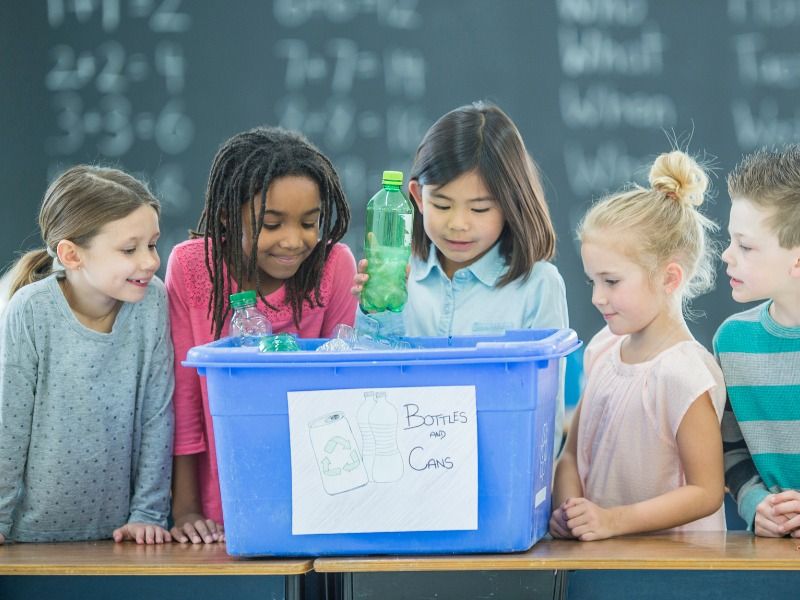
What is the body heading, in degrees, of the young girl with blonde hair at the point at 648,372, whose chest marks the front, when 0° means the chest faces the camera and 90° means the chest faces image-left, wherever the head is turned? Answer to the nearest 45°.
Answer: approximately 45°

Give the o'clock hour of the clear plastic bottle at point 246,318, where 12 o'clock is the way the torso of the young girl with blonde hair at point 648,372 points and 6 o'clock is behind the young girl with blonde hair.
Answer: The clear plastic bottle is roughly at 1 o'clock from the young girl with blonde hair.

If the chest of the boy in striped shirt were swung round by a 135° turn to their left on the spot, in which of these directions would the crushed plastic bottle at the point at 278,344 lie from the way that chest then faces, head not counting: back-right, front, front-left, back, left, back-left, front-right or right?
back-right

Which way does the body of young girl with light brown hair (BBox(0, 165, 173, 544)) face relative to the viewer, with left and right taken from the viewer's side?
facing the viewer and to the right of the viewer

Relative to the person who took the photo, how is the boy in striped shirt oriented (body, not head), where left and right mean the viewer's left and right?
facing the viewer and to the left of the viewer

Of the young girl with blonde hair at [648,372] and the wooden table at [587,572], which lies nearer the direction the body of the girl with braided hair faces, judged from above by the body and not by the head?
the wooden table

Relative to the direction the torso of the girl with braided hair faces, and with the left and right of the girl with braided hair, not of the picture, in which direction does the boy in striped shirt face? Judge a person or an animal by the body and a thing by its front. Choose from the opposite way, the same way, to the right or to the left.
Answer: to the right

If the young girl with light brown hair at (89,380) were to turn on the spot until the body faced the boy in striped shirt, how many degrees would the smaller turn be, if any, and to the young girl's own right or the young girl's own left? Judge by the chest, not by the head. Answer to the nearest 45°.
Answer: approximately 45° to the young girl's own left

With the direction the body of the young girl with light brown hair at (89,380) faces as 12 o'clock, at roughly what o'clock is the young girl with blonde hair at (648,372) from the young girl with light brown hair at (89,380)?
the young girl with blonde hair at (648,372) is roughly at 11 o'clock from the young girl with light brown hair at (89,380).

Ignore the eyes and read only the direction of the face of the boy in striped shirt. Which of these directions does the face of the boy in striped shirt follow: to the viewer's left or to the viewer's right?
to the viewer's left

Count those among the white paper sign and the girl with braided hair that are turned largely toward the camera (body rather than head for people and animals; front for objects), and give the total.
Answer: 2

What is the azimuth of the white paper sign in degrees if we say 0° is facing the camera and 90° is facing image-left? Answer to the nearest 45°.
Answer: approximately 0°
